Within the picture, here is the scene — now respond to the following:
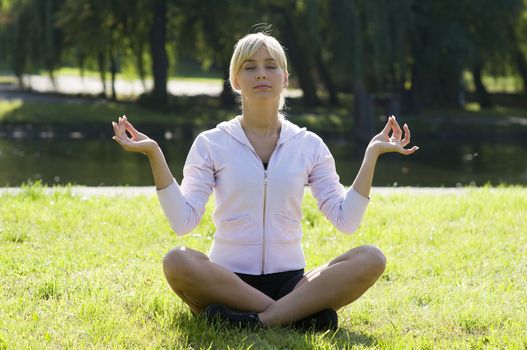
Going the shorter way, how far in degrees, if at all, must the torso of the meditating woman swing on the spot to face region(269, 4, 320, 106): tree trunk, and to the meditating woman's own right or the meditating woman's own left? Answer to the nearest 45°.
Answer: approximately 180°

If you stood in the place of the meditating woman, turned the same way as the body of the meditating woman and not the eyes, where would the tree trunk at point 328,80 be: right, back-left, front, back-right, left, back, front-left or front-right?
back

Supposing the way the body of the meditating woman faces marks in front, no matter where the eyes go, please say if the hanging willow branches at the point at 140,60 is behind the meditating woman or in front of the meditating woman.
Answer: behind

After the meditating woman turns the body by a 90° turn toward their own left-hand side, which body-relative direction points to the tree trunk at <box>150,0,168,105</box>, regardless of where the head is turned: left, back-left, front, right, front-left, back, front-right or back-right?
left

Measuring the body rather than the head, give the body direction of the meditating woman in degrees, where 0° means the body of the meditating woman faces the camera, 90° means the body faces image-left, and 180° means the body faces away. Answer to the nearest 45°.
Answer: approximately 0°

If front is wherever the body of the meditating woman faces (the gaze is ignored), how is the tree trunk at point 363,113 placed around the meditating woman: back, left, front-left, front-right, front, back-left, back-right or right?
back

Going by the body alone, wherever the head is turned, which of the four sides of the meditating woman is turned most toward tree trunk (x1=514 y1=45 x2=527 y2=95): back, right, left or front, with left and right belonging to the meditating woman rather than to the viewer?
back
